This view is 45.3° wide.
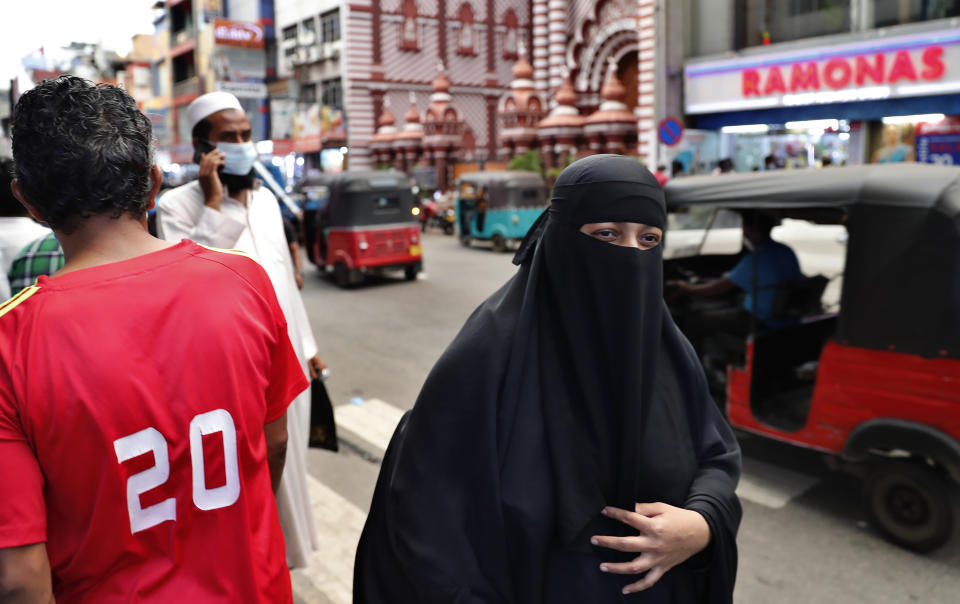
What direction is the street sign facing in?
toward the camera

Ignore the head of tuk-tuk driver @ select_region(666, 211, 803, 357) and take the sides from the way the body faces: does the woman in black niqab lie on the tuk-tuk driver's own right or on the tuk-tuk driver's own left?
on the tuk-tuk driver's own left

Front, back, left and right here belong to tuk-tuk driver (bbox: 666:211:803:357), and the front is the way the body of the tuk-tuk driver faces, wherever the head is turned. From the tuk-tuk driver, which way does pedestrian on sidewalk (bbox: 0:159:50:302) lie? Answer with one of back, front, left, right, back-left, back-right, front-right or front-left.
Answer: front-left

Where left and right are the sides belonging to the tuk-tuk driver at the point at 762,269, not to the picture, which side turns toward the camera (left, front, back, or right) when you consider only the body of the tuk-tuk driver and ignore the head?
left

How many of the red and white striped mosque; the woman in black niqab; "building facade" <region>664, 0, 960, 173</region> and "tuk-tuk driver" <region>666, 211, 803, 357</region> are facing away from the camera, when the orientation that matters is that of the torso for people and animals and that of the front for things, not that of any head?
0

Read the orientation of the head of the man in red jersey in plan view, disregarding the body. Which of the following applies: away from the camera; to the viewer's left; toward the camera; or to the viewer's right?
away from the camera

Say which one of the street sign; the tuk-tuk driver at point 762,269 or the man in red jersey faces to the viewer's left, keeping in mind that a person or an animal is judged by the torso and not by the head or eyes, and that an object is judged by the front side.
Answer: the tuk-tuk driver

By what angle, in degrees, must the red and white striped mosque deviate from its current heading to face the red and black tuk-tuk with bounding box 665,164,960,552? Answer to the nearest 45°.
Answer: approximately 45° to its left

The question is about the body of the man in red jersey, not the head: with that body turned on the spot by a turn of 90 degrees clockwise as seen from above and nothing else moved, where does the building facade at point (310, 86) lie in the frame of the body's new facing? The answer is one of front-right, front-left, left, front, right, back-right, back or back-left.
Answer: left

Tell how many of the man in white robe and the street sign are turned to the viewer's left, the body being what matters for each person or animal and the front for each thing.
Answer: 0

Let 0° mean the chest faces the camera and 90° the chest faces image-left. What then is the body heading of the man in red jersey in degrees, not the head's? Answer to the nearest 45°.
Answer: approximately 180°

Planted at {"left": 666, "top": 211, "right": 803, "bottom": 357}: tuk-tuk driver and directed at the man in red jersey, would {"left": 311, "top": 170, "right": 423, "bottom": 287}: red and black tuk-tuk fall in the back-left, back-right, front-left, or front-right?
back-right

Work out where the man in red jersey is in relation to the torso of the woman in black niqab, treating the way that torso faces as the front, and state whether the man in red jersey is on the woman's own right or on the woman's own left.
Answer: on the woman's own right

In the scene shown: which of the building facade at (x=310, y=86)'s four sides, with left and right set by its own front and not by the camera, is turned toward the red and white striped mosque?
left
